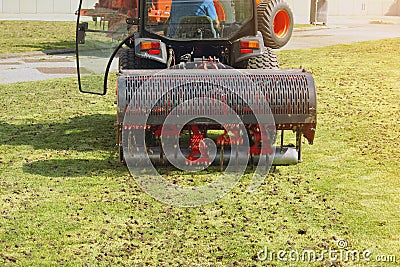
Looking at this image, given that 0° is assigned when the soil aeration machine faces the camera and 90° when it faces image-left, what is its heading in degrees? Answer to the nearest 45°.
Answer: approximately 180°
